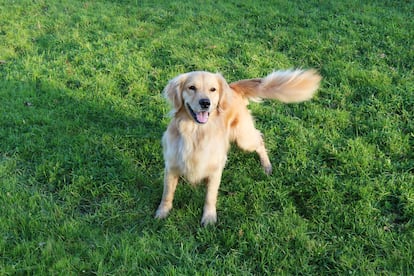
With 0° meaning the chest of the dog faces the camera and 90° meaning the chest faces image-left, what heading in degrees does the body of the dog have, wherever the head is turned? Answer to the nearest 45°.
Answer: approximately 45°
